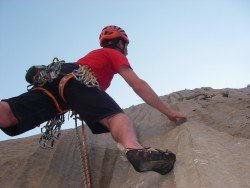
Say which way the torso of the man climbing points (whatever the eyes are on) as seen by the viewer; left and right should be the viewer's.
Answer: facing away from the viewer and to the right of the viewer
